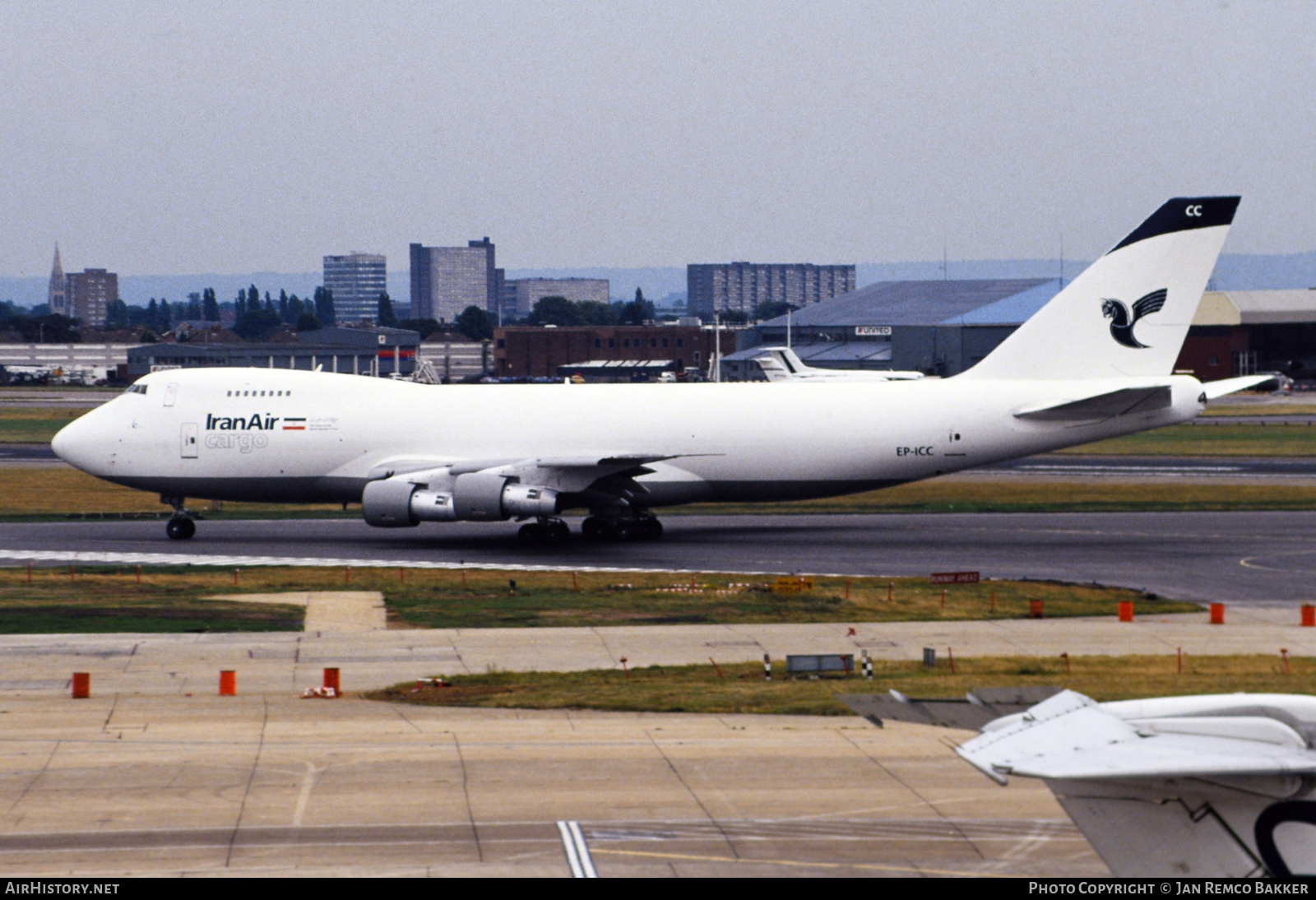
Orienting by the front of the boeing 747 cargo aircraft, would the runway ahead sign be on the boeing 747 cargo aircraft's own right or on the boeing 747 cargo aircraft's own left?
on the boeing 747 cargo aircraft's own left

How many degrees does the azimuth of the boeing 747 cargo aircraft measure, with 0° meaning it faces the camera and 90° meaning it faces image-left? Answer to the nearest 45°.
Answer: approximately 90°

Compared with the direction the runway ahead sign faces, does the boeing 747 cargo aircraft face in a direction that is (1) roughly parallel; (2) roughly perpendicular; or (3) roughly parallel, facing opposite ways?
roughly perpendicular

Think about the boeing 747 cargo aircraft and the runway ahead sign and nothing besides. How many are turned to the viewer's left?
1

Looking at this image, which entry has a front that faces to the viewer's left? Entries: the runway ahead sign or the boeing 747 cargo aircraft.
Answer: the boeing 747 cargo aircraft
